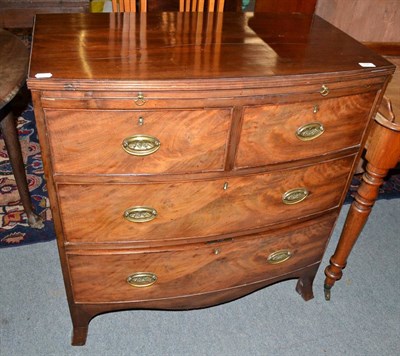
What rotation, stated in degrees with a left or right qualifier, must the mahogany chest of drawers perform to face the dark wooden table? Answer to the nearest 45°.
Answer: approximately 135° to its right

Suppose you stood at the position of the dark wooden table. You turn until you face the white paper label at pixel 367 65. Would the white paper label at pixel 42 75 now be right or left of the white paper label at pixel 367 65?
right

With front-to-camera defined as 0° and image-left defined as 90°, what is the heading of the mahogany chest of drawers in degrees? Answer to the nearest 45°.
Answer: approximately 0°
